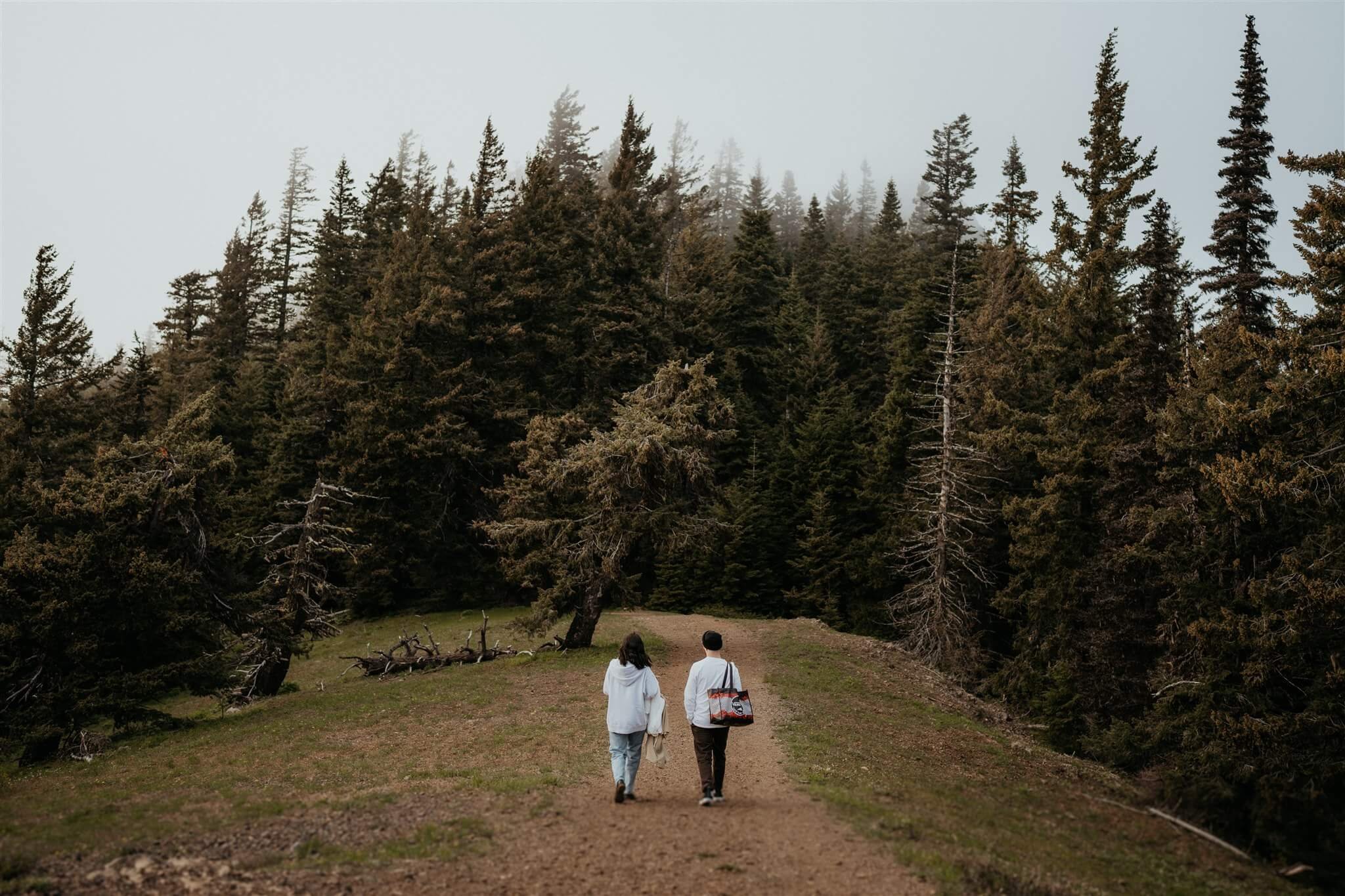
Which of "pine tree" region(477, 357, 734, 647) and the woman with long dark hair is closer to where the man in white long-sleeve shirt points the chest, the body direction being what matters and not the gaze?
the pine tree

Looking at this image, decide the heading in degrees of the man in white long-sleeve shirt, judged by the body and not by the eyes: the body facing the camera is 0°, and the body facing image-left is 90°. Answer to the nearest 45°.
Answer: approximately 180°

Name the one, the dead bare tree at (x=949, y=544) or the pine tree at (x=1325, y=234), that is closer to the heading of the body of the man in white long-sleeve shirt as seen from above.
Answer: the dead bare tree

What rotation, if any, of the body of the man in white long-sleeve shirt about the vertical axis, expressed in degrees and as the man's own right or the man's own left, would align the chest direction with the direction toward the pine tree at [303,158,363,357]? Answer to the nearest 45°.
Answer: approximately 45° to the man's own left

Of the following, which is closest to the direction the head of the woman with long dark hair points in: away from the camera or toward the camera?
away from the camera

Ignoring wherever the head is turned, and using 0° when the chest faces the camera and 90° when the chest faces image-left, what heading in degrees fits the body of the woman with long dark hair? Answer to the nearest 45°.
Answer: approximately 180°

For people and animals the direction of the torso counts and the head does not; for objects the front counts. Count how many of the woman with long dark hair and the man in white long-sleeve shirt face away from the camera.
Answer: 2
